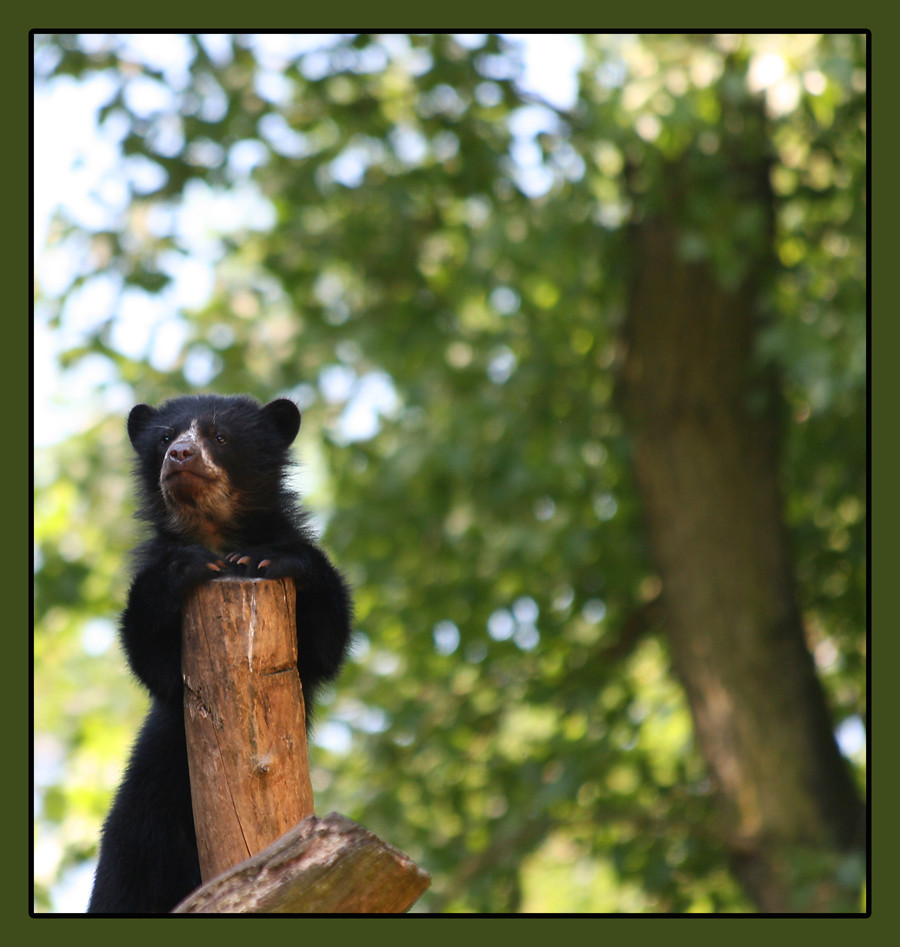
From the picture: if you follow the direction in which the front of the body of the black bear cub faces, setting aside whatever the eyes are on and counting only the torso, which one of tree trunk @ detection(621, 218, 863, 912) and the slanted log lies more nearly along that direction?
the slanted log

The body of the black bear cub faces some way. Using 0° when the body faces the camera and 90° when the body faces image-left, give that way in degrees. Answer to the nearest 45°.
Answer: approximately 0°

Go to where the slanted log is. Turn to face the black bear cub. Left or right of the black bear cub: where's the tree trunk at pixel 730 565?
right

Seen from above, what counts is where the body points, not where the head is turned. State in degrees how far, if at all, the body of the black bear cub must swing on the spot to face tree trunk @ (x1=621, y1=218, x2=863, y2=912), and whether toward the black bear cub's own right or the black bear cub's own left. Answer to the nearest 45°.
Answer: approximately 135° to the black bear cub's own left

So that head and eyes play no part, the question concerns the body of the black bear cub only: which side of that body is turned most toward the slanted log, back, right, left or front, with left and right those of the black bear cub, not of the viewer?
front
